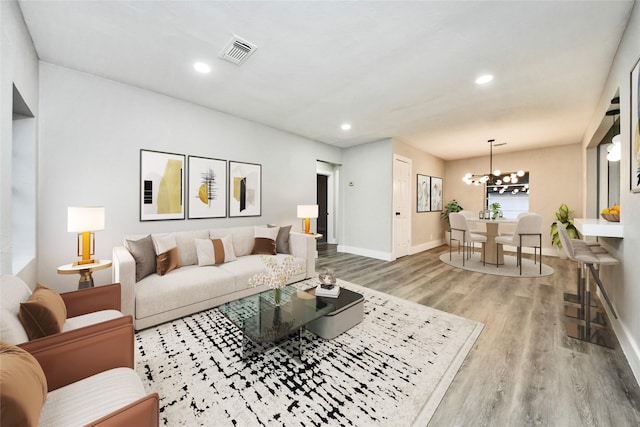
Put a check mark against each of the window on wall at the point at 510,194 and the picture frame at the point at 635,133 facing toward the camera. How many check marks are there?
1

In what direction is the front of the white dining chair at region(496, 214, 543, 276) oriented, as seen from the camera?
facing away from the viewer and to the left of the viewer

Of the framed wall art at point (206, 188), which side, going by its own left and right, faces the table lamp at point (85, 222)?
right

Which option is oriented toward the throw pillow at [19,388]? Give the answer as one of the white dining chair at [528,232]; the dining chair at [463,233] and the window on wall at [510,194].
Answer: the window on wall

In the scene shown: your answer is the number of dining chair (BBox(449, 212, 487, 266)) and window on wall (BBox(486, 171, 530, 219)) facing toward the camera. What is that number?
1

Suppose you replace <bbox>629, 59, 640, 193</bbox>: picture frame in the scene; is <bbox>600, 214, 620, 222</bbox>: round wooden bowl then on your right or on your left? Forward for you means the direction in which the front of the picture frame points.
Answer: on your right

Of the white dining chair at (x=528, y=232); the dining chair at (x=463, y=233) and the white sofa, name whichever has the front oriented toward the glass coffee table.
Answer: the white sofa

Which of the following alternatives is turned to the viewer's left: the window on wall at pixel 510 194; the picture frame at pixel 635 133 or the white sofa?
the picture frame

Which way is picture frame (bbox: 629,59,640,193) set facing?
to the viewer's left

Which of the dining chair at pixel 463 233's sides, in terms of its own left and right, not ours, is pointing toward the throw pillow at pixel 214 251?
back

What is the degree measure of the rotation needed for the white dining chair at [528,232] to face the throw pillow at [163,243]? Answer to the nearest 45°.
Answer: approximately 90° to its left
